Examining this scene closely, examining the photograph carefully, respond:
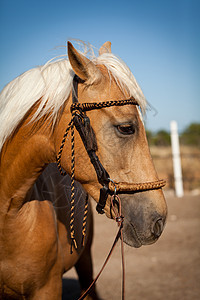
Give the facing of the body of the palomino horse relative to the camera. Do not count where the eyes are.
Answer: to the viewer's right
